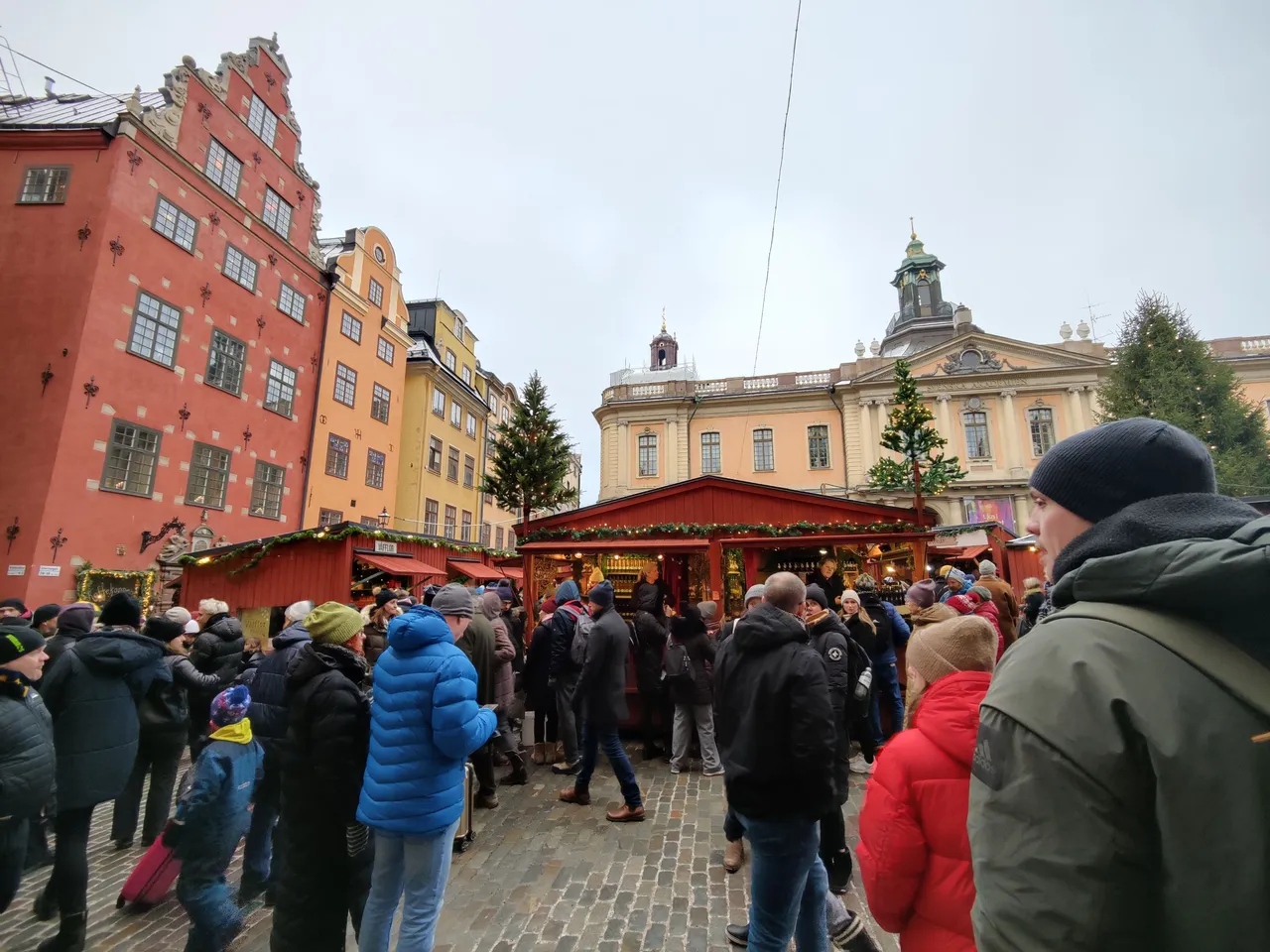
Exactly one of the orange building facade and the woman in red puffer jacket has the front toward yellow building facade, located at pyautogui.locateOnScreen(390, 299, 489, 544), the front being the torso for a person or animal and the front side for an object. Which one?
the woman in red puffer jacket

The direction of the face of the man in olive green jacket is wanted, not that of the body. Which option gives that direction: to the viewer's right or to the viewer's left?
to the viewer's left

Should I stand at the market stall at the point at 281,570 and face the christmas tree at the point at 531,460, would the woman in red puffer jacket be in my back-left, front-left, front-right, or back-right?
back-right

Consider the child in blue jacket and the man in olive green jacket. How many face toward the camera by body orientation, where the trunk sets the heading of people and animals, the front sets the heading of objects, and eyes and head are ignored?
0

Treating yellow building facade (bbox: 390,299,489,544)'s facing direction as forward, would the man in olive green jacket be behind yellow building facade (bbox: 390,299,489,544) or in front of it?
in front

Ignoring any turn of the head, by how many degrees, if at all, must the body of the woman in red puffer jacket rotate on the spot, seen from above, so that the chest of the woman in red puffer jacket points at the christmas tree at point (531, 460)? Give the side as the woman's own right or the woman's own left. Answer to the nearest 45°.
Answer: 0° — they already face it

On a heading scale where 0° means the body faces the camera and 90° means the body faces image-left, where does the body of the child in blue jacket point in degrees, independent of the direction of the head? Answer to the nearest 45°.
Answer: approximately 135°

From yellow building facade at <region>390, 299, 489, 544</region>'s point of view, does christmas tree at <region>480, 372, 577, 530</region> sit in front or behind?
in front

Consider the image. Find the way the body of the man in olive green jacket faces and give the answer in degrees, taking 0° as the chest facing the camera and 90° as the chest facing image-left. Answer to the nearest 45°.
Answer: approximately 135°

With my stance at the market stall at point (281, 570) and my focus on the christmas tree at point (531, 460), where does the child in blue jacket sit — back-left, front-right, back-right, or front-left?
back-right

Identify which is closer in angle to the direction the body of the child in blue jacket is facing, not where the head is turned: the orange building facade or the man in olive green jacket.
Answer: the orange building facade

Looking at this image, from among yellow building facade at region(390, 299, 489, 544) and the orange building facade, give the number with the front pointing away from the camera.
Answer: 0
